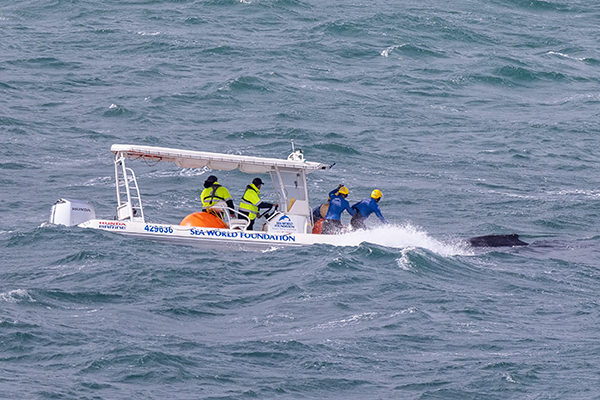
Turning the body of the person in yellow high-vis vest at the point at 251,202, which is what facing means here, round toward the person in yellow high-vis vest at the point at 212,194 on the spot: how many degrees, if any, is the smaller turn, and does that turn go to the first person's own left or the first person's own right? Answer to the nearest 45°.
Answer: approximately 180°

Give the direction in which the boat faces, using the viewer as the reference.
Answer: facing to the right of the viewer

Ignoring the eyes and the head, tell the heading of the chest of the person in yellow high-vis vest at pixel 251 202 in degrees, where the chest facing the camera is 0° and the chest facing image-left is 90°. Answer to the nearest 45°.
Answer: approximately 270°

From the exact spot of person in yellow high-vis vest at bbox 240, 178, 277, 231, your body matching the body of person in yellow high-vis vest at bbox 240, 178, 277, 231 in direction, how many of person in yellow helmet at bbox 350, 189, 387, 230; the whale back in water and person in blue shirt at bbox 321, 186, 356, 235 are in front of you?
3

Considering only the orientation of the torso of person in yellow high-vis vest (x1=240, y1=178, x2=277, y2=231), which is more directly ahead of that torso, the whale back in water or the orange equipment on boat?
the whale back in water

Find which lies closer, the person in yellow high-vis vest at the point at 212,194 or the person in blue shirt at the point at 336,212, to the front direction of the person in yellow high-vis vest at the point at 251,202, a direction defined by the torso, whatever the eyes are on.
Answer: the person in blue shirt

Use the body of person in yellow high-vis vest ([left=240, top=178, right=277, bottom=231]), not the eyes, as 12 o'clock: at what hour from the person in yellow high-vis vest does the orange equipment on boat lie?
The orange equipment on boat is roughly at 6 o'clock from the person in yellow high-vis vest.
